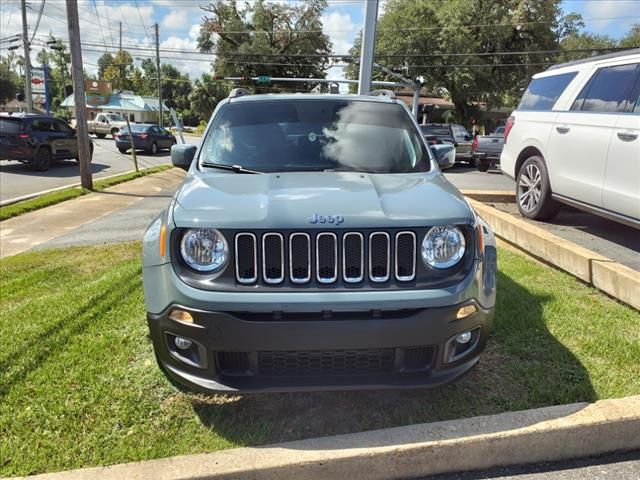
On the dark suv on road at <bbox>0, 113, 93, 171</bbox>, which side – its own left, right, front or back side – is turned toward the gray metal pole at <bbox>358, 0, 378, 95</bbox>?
right

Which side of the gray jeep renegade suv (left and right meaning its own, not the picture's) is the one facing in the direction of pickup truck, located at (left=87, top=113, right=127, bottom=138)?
back

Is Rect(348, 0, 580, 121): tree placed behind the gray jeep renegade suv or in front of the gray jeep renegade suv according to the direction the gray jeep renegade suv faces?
behind

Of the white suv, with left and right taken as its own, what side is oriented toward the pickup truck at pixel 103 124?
back

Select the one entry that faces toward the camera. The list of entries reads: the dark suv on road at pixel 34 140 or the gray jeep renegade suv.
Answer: the gray jeep renegade suv

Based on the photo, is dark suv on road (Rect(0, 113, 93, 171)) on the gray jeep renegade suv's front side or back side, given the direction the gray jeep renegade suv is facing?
on the back side

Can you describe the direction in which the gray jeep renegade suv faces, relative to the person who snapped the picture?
facing the viewer

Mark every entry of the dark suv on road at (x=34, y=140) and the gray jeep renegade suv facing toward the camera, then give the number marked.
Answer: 1

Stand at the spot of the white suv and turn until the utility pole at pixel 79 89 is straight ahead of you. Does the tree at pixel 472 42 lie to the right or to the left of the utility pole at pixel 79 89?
right

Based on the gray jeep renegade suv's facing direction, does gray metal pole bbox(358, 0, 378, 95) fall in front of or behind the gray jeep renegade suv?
behind

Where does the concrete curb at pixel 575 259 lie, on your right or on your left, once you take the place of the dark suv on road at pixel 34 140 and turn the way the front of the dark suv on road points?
on your right

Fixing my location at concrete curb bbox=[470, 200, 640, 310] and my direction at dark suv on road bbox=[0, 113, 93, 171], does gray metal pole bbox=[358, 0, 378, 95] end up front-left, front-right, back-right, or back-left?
front-right

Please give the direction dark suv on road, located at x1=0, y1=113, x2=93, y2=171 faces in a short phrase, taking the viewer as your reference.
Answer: facing away from the viewer and to the right of the viewer

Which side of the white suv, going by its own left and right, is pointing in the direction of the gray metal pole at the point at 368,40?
back
